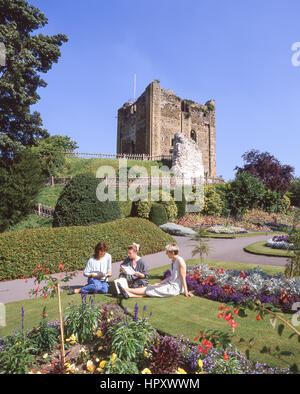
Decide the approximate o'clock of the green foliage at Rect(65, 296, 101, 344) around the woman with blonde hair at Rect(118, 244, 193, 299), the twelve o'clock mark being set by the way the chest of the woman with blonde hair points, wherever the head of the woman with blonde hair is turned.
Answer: The green foliage is roughly at 10 o'clock from the woman with blonde hair.

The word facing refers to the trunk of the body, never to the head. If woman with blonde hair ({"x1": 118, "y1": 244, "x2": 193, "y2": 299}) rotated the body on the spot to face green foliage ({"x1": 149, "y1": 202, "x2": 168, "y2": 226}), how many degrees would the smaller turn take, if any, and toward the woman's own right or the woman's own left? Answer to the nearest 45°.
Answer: approximately 90° to the woman's own right

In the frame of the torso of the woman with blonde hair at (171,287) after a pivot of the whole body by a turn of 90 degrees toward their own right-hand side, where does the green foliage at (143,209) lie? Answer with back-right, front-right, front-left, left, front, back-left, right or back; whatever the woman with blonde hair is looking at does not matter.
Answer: front

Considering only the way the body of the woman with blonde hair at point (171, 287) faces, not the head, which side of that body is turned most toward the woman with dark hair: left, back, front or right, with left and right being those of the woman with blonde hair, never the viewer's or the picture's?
front

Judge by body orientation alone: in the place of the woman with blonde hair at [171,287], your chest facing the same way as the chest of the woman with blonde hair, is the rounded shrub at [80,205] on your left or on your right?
on your right

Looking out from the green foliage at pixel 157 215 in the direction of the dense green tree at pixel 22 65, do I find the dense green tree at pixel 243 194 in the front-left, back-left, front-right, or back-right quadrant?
back-right

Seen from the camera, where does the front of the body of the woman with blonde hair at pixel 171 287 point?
to the viewer's left

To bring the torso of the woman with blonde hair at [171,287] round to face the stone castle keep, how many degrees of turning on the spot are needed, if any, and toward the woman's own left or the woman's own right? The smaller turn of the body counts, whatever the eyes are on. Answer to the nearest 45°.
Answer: approximately 90° to the woman's own right

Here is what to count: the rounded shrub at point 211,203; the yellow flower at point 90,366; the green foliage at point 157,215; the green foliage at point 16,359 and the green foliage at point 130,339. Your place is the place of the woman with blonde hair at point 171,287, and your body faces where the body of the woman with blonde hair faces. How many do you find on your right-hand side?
2

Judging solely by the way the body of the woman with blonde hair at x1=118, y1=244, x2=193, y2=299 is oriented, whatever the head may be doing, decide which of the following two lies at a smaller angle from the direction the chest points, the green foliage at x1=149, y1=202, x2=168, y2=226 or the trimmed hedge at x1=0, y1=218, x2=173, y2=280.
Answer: the trimmed hedge

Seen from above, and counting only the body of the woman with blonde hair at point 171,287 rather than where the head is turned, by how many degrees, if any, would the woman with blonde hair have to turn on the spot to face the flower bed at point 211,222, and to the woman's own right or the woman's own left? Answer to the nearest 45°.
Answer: approximately 90° to the woman's own right
